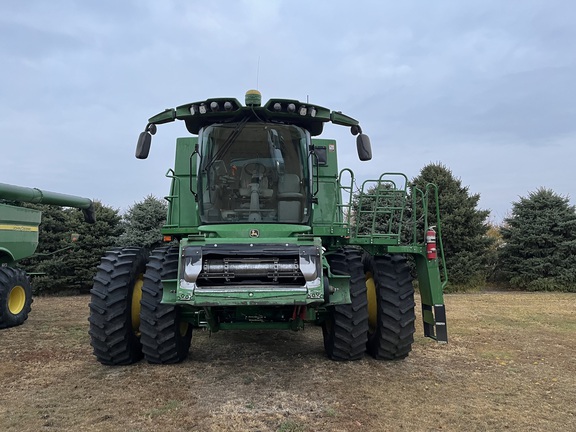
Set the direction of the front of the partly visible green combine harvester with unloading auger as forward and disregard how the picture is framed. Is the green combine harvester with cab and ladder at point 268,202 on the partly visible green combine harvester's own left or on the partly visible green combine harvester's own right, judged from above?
on the partly visible green combine harvester's own left

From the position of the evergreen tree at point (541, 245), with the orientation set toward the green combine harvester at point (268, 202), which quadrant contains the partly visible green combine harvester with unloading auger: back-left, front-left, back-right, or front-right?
front-right
